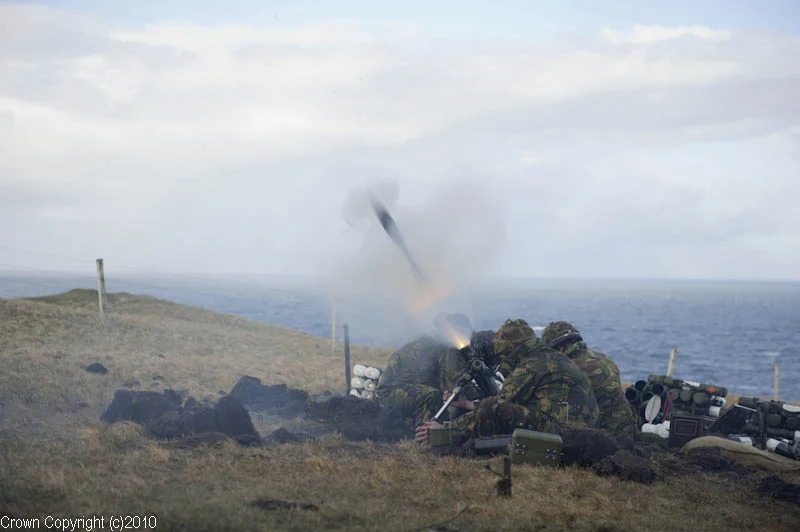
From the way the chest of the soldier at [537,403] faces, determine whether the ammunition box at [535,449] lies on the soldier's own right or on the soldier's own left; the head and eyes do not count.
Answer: on the soldier's own left

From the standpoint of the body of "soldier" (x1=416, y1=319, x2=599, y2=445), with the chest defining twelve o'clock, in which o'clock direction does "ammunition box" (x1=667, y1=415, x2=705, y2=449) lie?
The ammunition box is roughly at 5 o'clock from the soldier.

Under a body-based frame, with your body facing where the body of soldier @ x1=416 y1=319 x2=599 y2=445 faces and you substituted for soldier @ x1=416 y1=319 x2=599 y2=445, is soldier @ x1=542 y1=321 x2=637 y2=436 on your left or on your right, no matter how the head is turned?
on your right

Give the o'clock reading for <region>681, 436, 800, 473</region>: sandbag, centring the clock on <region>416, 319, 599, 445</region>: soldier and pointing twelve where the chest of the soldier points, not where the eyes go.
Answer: The sandbag is roughly at 6 o'clock from the soldier.

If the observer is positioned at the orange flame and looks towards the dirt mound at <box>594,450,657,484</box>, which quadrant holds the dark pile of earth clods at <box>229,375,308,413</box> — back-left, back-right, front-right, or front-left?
back-right

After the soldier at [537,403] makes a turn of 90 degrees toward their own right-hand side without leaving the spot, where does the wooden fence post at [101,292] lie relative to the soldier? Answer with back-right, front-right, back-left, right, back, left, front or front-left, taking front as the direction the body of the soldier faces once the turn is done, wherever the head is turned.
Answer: front-left

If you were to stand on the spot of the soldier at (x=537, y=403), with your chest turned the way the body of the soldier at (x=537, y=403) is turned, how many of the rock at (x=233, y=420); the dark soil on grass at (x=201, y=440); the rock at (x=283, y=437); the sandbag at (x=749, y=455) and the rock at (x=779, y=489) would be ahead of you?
3

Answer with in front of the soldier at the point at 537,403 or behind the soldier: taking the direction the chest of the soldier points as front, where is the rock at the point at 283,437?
in front

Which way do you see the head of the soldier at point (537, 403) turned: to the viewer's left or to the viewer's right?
to the viewer's left

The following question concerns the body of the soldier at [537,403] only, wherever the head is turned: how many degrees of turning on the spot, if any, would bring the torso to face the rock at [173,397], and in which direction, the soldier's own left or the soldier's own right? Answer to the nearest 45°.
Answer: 0° — they already face it

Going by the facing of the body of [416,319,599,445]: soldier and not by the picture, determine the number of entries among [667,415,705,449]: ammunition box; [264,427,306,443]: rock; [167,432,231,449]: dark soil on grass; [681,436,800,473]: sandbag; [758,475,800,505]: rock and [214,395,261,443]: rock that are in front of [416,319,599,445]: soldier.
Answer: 3

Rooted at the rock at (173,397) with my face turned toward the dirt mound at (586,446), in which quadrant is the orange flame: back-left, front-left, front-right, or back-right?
front-left

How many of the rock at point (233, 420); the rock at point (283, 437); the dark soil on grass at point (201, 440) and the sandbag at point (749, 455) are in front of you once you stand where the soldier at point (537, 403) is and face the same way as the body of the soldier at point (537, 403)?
3

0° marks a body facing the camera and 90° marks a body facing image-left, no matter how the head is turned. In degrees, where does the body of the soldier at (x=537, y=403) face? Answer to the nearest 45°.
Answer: approximately 90°
